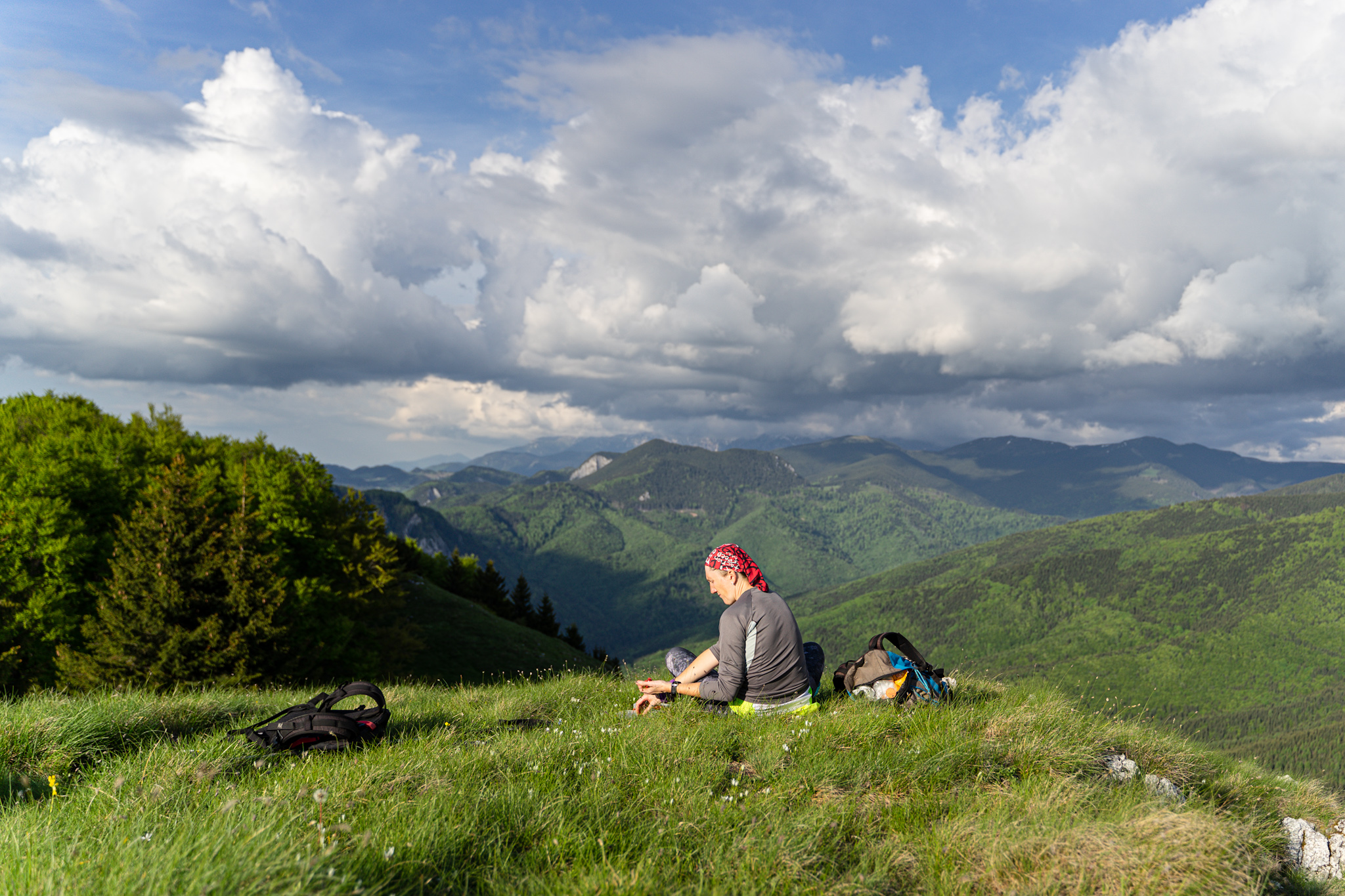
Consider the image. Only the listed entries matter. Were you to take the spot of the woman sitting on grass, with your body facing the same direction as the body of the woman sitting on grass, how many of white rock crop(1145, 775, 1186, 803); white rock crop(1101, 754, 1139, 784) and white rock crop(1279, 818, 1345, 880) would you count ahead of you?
0

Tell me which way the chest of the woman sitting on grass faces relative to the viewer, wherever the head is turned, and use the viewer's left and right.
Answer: facing away from the viewer and to the left of the viewer

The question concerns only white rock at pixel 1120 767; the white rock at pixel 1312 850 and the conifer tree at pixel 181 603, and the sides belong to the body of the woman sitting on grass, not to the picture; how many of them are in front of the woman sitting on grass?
1

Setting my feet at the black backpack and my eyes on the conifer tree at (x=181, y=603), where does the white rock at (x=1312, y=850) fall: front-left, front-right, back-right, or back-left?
back-right

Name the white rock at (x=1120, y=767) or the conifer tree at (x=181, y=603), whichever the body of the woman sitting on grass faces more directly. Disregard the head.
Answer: the conifer tree

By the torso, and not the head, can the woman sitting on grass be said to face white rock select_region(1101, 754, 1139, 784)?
no

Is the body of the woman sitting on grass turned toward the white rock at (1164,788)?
no

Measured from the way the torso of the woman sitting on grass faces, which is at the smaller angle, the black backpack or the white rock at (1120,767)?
the black backpack

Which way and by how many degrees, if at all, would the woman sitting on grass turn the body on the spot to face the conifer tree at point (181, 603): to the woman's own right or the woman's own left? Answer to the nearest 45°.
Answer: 0° — they already face it

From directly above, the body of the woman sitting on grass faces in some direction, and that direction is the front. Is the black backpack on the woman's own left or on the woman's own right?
on the woman's own left

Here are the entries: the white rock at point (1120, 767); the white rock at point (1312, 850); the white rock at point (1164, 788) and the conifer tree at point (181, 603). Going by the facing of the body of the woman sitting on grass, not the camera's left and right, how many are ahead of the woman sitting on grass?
1

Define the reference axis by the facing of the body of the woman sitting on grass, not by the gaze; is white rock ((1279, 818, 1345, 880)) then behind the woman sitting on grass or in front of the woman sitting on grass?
behind
